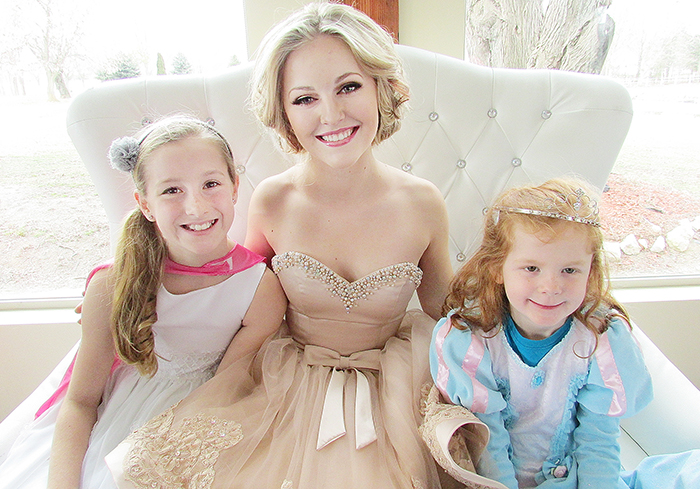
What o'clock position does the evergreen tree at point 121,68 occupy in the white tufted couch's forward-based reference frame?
The evergreen tree is roughly at 4 o'clock from the white tufted couch.

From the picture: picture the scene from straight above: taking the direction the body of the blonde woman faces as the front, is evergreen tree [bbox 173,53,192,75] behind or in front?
behind

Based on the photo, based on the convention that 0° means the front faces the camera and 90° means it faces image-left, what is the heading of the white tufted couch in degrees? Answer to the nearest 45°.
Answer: approximately 0°

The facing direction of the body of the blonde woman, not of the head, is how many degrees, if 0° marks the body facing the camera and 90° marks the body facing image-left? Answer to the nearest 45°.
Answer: approximately 0°

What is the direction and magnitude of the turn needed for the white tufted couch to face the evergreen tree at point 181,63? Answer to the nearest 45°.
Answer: approximately 135° to its right
